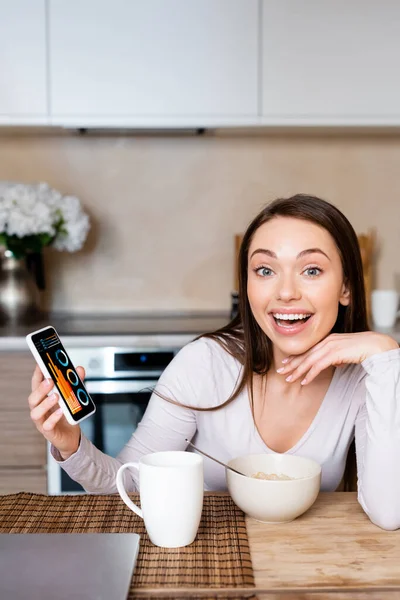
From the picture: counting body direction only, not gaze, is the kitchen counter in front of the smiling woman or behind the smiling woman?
behind

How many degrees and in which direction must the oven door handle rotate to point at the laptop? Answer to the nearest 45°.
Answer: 0° — it already faces it

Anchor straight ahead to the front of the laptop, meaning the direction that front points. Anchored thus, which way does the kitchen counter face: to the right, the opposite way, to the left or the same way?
the opposite way

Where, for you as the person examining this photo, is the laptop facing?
facing away from the viewer

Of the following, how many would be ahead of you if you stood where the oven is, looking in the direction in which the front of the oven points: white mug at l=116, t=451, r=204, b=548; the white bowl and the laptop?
3

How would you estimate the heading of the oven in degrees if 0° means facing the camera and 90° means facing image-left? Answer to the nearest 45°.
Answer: approximately 0°

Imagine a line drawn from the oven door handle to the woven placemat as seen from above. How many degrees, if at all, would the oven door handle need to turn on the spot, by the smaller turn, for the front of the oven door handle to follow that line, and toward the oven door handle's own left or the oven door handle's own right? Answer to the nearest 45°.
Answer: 0° — it already faces it

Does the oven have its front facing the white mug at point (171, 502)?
yes

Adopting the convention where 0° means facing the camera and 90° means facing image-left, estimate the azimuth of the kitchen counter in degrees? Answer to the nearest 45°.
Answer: approximately 0°

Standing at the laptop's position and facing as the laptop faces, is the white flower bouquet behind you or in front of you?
in front

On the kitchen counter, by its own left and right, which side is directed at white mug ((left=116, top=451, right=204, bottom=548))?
front
